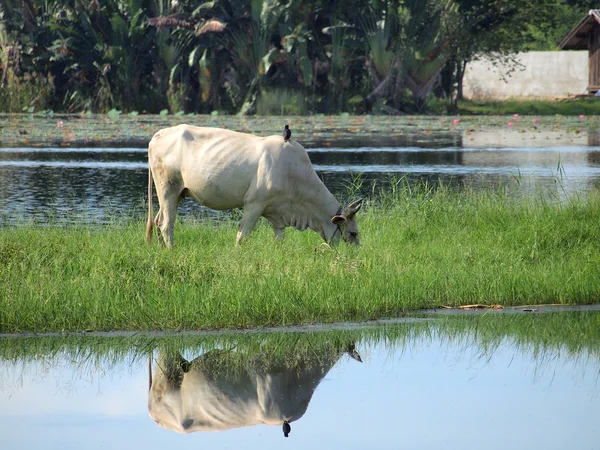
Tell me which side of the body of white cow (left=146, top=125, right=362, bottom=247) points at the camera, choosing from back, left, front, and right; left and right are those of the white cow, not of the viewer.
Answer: right
